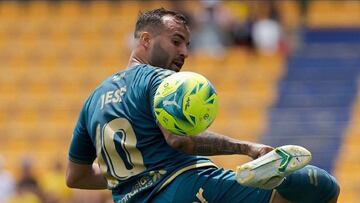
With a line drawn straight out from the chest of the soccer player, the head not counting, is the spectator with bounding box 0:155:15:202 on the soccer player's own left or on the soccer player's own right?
on the soccer player's own left

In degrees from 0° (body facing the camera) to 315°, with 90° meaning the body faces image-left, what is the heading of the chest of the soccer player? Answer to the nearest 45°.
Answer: approximately 225°

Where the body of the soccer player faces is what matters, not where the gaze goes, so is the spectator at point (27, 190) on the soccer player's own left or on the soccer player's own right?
on the soccer player's own left
